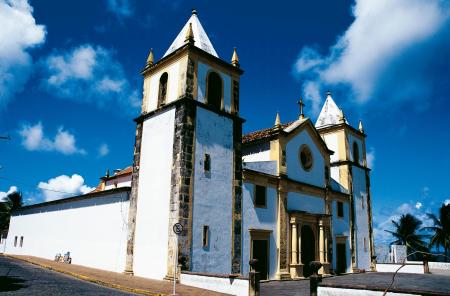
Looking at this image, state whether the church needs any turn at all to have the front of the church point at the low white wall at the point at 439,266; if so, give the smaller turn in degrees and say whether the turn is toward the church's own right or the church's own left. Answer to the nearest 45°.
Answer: approximately 90° to the church's own left

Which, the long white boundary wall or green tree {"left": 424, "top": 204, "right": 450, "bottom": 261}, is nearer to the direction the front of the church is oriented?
the green tree

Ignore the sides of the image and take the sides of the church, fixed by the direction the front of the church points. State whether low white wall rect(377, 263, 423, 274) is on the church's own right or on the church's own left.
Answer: on the church's own left

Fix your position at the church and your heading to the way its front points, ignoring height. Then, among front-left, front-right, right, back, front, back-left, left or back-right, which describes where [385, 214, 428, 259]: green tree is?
left

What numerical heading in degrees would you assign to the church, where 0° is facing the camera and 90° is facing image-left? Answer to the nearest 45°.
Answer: approximately 315°

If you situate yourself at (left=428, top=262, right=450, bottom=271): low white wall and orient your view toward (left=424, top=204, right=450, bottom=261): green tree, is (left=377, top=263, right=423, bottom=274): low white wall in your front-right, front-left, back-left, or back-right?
back-left

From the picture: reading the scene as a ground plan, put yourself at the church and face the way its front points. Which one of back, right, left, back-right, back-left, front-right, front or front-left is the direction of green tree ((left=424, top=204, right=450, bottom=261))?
left

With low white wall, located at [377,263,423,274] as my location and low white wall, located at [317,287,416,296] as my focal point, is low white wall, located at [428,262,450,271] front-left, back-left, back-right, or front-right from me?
back-left
